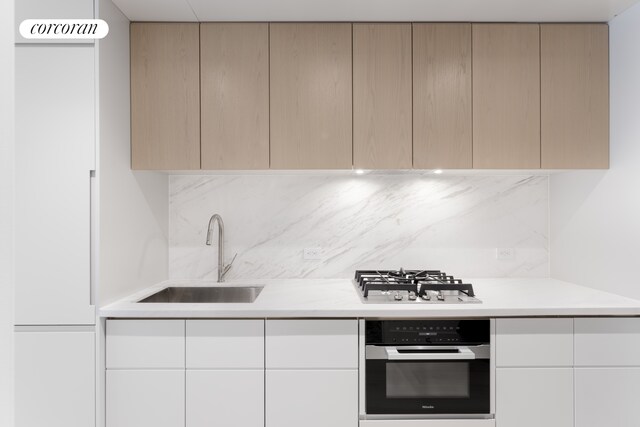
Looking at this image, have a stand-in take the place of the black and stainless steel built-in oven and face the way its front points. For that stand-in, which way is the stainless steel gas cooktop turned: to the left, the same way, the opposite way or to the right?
the same way

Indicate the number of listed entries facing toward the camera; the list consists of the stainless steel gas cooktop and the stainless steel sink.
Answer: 2

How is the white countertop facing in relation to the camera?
toward the camera

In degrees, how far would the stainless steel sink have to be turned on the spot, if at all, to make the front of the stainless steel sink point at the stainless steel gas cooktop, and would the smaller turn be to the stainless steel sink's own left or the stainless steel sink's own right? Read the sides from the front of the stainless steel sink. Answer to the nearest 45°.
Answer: approximately 45° to the stainless steel sink's own left

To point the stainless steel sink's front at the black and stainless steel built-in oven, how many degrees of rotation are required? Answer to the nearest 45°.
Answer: approximately 45° to its left

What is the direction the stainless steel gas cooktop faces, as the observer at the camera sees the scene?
facing the viewer
